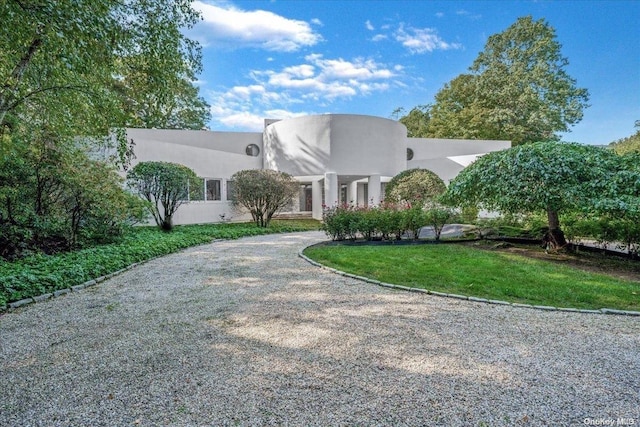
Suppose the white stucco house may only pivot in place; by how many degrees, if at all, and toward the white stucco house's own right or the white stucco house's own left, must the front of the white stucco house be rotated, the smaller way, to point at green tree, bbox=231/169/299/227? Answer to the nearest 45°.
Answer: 0° — it already faces it

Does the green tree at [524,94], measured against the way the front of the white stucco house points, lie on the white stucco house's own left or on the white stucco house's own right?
on the white stucco house's own left

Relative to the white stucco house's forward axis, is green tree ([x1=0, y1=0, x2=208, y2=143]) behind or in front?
in front

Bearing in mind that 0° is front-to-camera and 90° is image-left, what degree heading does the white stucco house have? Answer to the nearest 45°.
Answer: approximately 0°

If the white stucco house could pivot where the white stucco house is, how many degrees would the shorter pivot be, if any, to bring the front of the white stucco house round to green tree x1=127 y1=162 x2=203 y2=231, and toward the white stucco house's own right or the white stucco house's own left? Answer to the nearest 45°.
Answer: approximately 45° to the white stucco house's own right

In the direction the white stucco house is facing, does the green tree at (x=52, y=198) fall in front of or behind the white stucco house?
in front

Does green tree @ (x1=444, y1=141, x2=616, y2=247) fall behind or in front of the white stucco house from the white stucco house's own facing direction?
in front
